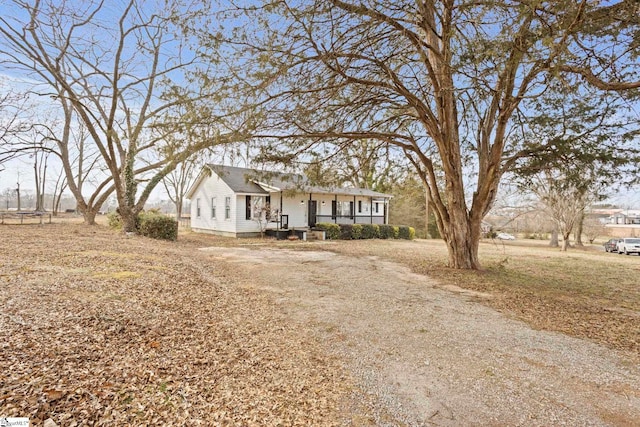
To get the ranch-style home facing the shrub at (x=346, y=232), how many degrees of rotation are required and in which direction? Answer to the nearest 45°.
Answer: approximately 45° to its left

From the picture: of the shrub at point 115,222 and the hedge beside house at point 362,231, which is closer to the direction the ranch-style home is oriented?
the hedge beside house

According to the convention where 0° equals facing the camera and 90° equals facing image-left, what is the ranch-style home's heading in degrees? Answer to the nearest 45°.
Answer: approximately 315°

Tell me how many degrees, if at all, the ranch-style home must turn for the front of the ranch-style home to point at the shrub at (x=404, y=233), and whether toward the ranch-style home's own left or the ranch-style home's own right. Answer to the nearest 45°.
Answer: approximately 45° to the ranch-style home's own left

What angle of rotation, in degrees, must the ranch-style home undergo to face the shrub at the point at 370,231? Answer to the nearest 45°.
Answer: approximately 45° to its left

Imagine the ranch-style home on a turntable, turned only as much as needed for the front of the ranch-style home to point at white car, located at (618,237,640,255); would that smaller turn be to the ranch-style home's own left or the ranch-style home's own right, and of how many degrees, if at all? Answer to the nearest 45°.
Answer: approximately 45° to the ranch-style home's own left

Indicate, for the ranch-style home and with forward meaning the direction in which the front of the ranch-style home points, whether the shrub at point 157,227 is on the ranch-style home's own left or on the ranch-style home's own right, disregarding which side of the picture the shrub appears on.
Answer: on the ranch-style home's own right

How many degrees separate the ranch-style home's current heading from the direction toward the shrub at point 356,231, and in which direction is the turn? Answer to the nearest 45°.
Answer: approximately 45° to its left

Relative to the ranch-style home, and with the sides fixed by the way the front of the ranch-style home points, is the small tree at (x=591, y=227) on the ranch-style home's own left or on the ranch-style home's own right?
on the ranch-style home's own left
